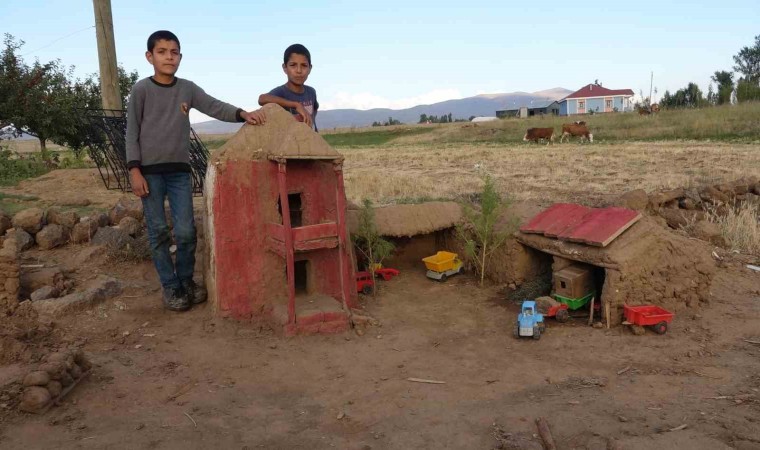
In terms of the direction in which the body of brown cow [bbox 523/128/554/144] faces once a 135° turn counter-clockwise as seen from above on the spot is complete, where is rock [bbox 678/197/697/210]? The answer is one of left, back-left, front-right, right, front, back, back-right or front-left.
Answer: front-right

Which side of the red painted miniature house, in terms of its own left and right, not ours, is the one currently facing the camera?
front

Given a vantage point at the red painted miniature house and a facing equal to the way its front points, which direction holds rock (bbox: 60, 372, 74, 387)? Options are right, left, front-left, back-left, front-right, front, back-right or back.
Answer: front-right

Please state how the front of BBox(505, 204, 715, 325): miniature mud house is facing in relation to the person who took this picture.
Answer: facing the viewer and to the left of the viewer

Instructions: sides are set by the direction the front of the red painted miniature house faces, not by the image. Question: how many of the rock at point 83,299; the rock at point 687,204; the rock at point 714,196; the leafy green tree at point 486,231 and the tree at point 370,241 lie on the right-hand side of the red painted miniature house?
1

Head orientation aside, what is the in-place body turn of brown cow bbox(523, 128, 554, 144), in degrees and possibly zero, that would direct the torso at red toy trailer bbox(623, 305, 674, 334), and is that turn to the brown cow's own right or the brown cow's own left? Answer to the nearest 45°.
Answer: approximately 90° to the brown cow's own left

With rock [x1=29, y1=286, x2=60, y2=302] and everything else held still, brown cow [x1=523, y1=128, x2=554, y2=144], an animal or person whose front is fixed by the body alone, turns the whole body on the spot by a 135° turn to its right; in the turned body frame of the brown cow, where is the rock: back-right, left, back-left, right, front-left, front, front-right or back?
back-right

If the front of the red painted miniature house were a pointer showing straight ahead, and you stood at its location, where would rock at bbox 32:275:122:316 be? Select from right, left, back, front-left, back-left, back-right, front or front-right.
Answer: right

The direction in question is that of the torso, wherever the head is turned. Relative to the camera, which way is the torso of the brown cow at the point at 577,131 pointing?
to the viewer's right

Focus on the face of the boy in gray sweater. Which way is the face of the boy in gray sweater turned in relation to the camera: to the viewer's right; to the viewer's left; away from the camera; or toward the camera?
toward the camera

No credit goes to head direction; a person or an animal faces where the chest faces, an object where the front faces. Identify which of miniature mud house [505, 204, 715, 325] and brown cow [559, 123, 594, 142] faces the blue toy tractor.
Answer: the miniature mud house

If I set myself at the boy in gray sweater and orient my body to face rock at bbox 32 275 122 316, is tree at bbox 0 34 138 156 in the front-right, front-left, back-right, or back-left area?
front-right

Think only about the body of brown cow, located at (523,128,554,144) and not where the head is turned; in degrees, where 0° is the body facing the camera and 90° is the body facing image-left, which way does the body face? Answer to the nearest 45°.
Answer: approximately 90°

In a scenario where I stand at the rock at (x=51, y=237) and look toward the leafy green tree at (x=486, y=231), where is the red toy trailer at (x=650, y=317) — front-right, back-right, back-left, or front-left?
front-right

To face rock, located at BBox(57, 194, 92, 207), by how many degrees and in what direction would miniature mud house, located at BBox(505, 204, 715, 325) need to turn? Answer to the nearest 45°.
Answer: approximately 45° to its right
